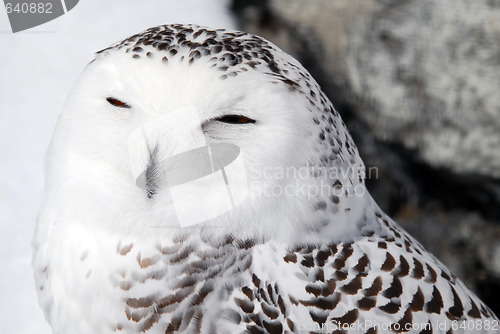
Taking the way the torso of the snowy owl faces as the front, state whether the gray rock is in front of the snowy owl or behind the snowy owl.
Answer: behind

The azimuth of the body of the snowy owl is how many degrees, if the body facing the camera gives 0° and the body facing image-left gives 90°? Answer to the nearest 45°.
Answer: approximately 45°
